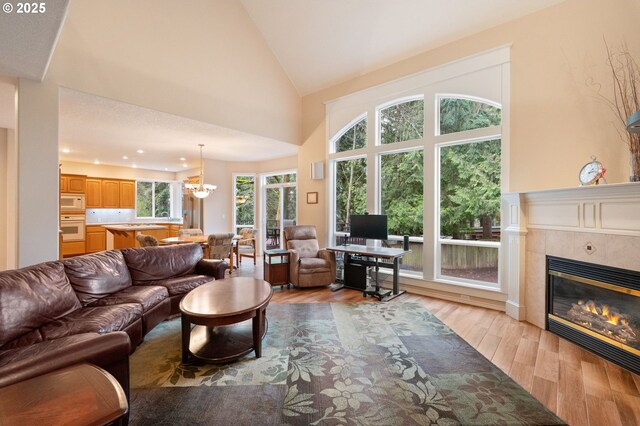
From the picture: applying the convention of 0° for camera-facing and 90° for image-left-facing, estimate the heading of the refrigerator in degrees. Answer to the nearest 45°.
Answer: approximately 45°

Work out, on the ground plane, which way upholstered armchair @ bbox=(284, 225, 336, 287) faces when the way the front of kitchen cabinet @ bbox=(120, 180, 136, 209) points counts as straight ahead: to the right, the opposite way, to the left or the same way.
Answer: the same way

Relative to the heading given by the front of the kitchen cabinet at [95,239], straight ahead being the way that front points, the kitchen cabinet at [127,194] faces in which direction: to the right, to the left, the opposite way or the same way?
the same way

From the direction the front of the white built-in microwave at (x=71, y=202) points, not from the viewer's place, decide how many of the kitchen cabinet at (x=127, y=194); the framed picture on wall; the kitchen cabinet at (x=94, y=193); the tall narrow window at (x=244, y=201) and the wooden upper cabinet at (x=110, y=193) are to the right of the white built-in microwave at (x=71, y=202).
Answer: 0

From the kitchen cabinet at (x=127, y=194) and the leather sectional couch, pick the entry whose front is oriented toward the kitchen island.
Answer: the kitchen cabinet

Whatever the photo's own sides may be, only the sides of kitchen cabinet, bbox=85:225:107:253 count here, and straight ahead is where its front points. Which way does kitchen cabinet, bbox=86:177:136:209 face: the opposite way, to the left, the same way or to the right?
the same way

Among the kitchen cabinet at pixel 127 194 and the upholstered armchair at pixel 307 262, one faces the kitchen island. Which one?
the kitchen cabinet

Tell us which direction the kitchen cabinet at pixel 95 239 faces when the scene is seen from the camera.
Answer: facing the viewer

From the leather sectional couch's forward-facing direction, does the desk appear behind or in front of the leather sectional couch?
in front

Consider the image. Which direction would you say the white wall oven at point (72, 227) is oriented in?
toward the camera

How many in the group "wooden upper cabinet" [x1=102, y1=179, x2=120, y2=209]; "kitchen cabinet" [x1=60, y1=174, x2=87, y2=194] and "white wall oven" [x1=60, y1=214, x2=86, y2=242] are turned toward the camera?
3

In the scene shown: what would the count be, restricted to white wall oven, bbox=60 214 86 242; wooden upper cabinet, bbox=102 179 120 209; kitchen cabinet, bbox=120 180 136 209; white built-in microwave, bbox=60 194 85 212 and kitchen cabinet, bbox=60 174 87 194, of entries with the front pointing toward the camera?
5

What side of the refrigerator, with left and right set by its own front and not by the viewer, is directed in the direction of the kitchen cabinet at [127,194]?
right

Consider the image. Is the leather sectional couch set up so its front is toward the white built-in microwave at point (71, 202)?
no

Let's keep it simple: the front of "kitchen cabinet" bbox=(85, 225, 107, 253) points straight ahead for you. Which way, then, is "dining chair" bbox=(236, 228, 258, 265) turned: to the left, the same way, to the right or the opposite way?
to the right

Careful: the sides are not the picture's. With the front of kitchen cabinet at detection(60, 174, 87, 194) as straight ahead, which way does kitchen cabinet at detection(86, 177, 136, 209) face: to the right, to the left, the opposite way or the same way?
the same way

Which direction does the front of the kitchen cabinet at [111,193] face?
toward the camera

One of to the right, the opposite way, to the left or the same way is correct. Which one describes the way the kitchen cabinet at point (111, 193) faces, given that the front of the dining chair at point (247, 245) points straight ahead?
to the left

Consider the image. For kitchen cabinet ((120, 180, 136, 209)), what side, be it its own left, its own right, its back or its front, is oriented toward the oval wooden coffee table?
front

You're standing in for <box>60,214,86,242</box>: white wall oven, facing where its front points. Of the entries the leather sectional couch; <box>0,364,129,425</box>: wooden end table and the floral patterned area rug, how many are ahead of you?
3

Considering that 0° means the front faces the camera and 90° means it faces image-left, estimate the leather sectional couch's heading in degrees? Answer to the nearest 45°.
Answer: approximately 315°

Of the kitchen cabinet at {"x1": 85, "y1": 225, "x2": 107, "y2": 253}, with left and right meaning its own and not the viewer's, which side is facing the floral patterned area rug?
front
